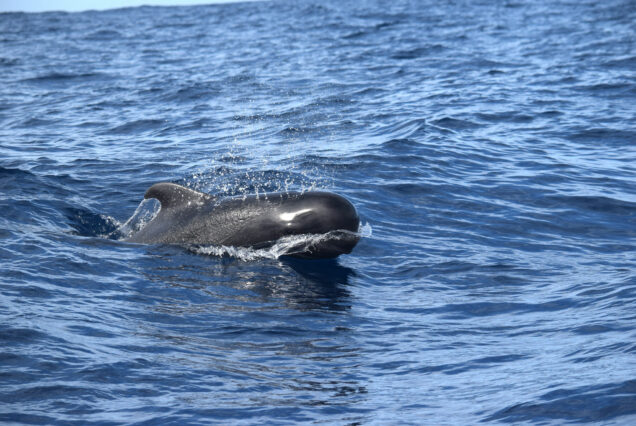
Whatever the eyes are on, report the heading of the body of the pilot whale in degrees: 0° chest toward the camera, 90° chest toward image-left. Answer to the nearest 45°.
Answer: approximately 270°
